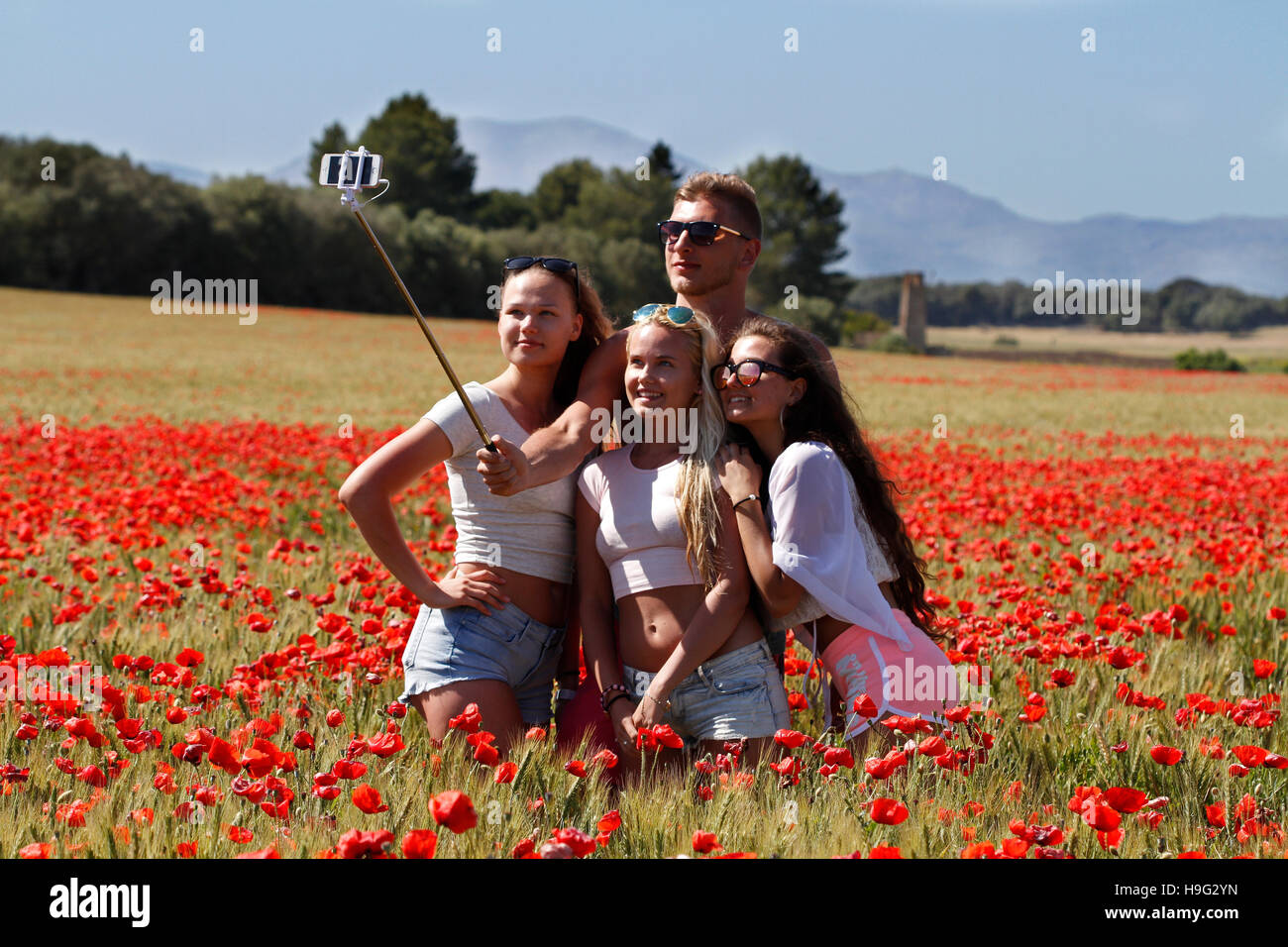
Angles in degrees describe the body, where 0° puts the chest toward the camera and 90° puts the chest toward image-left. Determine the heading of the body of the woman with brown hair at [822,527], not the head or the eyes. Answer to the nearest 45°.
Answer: approximately 90°

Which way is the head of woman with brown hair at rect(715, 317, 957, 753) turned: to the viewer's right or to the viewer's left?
to the viewer's left

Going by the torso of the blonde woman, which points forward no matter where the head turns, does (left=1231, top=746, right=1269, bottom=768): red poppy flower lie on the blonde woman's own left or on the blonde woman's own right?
on the blonde woman's own left

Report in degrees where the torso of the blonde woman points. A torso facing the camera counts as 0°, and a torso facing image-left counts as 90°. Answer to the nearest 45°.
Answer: approximately 45°

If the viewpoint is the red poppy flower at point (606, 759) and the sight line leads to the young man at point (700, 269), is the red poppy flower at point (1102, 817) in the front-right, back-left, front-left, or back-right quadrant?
back-right
